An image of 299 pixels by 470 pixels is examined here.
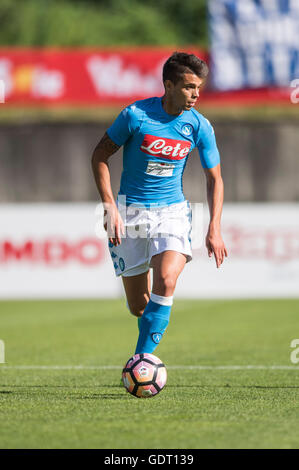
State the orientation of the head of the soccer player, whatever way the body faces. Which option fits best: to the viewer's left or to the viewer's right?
to the viewer's right

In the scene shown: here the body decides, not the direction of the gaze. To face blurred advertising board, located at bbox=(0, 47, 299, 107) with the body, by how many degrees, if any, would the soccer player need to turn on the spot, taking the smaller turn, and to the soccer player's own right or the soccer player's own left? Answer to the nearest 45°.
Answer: approximately 135° to the soccer player's own left

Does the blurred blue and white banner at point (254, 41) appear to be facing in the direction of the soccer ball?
yes

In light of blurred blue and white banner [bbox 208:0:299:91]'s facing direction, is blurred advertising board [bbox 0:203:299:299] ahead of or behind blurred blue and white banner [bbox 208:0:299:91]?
ahead

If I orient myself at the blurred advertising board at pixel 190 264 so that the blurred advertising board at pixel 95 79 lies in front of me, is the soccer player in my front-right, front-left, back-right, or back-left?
back-left

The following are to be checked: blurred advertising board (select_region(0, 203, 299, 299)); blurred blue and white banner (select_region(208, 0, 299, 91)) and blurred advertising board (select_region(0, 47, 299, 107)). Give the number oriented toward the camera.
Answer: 3

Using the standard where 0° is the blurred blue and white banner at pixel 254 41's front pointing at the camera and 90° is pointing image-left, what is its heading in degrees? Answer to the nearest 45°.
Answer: approximately 0°

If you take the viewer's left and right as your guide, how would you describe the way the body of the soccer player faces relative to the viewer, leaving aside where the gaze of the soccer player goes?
facing the viewer and to the right of the viewer
